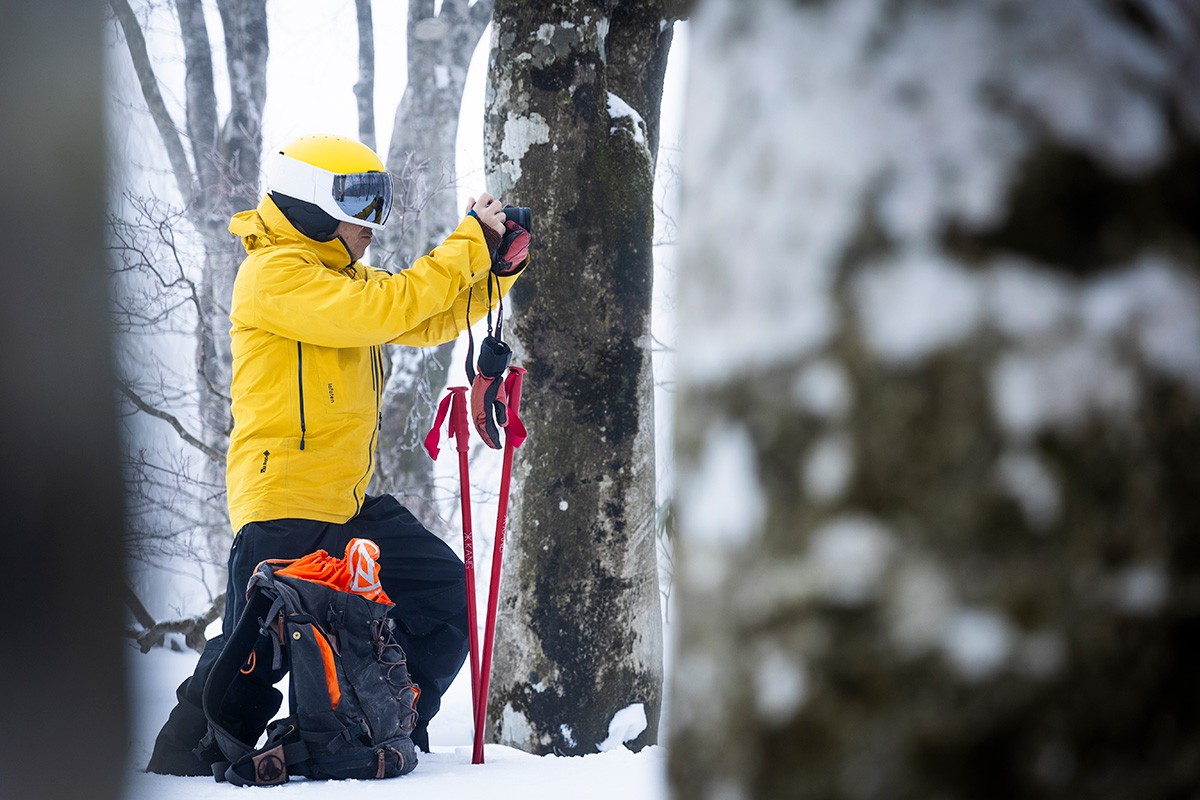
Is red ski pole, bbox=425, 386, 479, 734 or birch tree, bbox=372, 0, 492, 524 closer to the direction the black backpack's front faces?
the red ski pole

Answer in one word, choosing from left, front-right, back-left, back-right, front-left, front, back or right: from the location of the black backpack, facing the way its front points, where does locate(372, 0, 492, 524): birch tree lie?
left

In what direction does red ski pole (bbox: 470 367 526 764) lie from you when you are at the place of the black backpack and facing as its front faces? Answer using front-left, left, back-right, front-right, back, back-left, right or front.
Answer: front-left

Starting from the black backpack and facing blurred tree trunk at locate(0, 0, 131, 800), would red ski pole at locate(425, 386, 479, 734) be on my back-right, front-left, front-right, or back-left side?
back-left

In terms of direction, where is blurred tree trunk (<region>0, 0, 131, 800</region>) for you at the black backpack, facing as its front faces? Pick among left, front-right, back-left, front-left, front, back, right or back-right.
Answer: right

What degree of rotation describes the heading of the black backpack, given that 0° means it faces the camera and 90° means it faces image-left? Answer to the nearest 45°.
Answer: approximately 270°
